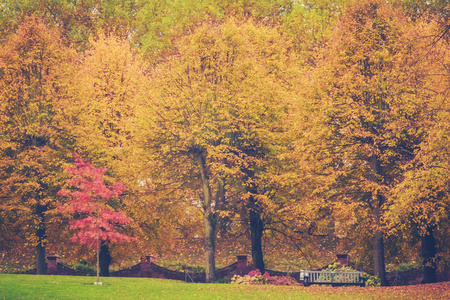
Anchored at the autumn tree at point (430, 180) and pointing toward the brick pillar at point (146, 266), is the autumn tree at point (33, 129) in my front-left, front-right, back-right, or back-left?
front-left

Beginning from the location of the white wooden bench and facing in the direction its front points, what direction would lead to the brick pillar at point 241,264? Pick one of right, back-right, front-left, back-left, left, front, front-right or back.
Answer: back-right

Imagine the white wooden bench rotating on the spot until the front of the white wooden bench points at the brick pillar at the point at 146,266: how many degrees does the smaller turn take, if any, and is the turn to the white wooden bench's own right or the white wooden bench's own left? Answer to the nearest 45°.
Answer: approximately 135° to the white wooden bench's own right

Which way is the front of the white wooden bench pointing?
toward the camera
